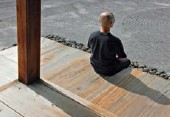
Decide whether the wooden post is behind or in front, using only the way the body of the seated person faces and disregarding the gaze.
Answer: behind

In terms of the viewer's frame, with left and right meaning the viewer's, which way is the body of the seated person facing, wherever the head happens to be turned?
facing away from the viewer and to the right of the viewer
